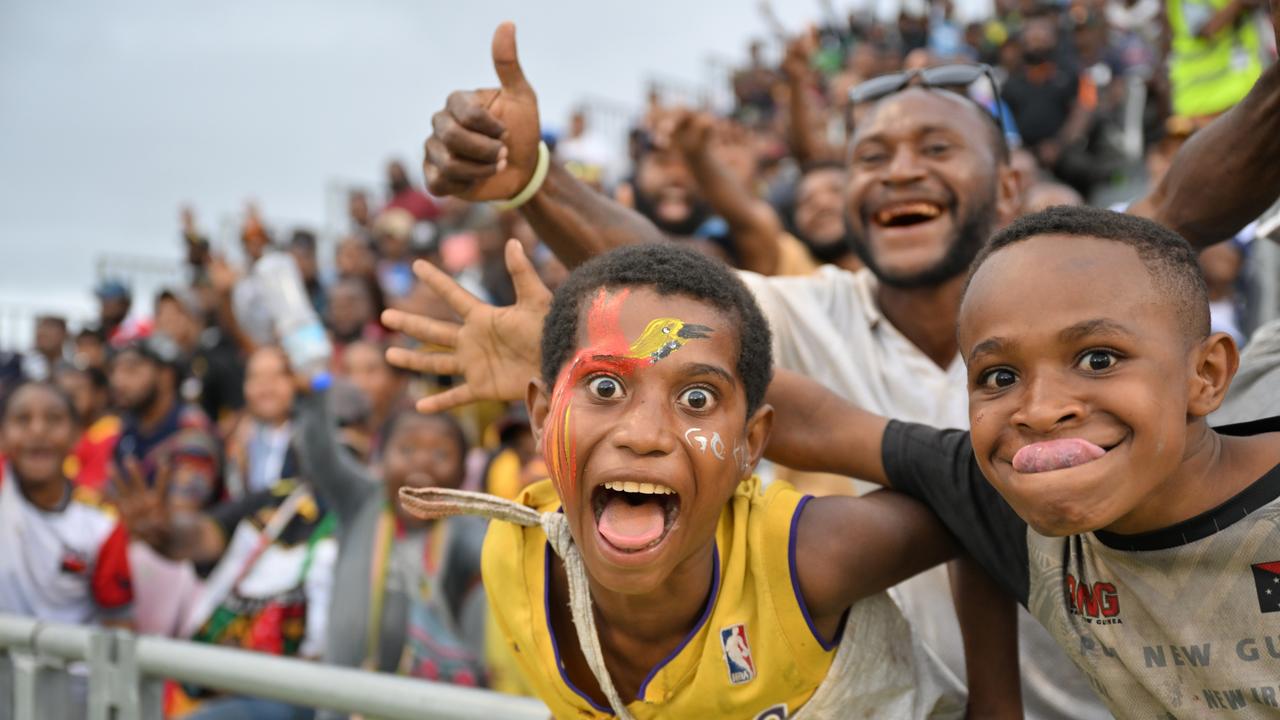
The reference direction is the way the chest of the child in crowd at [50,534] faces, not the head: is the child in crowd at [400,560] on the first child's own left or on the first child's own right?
on the first child's own left

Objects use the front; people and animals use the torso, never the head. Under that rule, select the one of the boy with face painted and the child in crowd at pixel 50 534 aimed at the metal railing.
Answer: the child in crowd

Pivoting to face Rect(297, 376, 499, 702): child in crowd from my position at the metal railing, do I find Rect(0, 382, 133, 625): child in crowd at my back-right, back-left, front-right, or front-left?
front-left

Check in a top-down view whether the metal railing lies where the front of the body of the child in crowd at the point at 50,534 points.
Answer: yes

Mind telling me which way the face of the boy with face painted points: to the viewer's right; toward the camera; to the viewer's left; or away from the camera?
toward the camera

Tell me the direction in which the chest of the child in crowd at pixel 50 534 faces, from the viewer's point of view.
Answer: toward the camera

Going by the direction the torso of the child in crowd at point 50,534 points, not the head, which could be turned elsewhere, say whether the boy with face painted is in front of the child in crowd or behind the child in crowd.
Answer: in front

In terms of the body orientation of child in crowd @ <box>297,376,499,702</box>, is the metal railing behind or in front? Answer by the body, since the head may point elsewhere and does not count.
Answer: in front

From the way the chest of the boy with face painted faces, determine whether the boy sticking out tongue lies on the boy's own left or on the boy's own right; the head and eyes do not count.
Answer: on the boy's own left

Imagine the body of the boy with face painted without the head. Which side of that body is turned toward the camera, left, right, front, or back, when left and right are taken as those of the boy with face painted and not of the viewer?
front

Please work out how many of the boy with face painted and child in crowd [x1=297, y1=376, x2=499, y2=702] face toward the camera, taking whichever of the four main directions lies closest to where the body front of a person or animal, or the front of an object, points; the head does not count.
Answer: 2

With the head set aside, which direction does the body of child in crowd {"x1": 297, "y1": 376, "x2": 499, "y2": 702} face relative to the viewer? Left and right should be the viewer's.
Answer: facing the viewer

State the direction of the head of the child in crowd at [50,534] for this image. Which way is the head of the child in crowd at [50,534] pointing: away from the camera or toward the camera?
toward the camera

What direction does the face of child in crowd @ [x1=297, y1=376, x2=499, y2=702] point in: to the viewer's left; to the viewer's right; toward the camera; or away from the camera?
toward the camera
